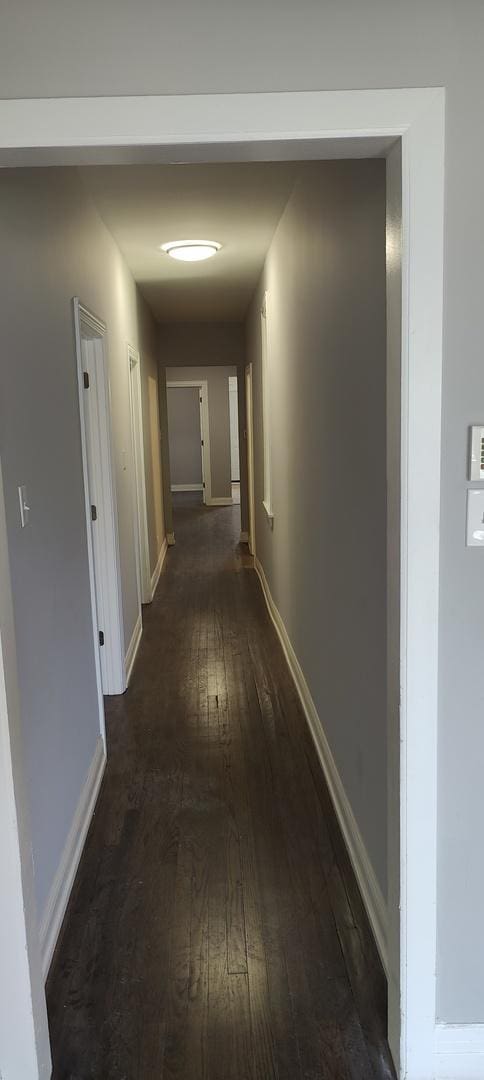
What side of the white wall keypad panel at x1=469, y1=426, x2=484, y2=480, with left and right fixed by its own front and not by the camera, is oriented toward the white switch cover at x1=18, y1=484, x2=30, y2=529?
right

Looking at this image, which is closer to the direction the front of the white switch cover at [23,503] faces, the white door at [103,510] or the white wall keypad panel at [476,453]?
the white wall keypad panel

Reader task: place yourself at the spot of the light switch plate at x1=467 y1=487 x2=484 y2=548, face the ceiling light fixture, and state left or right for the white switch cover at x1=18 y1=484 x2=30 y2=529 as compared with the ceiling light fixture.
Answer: left

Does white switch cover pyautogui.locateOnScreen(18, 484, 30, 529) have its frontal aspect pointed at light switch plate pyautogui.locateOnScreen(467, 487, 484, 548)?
yes

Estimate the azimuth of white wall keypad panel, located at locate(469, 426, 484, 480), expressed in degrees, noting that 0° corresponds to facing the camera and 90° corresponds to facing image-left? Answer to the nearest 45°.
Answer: approximately 0°

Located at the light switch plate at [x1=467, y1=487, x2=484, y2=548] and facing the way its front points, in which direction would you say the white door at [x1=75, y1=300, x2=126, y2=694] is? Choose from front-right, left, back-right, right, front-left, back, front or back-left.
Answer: back-right

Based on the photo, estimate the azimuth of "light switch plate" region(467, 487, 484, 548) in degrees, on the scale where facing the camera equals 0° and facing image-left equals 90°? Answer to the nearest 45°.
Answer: approximately 0°

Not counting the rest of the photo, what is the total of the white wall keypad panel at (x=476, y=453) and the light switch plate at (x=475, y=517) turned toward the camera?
2

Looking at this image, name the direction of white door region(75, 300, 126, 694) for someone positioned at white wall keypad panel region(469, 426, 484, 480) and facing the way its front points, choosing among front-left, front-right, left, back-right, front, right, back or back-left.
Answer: back-right

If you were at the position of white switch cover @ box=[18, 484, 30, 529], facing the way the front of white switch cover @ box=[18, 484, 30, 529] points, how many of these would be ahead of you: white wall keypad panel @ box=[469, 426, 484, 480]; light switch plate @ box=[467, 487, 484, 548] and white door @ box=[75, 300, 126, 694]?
2

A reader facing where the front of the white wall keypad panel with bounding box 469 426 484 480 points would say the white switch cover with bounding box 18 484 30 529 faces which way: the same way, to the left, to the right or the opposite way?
to the left

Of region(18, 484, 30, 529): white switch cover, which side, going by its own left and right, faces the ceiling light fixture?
left
